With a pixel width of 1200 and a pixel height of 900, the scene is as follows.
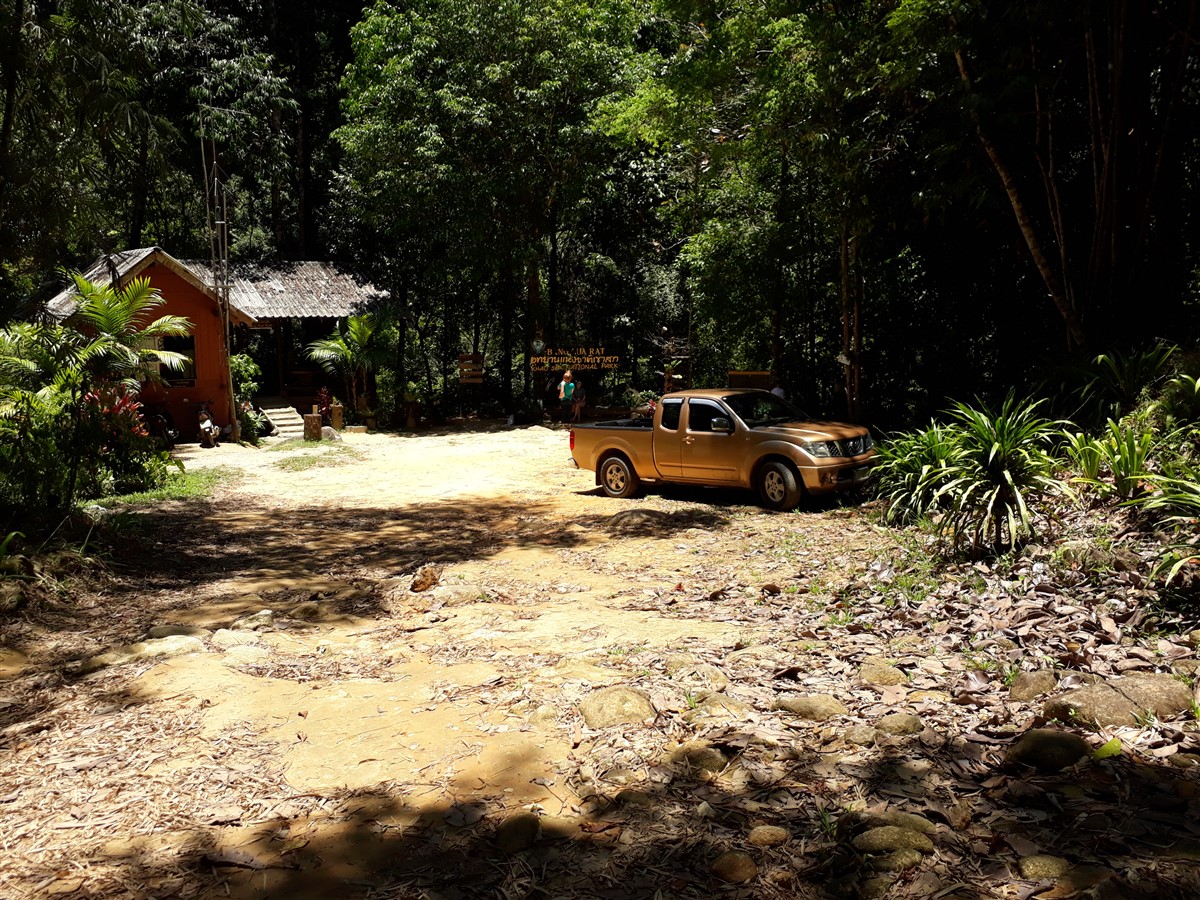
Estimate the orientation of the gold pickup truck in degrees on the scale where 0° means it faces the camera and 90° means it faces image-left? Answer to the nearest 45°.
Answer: approximately 315°

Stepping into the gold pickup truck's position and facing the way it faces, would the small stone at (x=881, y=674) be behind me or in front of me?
in front

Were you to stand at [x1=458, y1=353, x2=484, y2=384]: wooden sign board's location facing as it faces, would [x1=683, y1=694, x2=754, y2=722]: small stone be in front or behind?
in front

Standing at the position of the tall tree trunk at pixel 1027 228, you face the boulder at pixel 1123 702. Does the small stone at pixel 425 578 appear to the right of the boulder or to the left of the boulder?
right

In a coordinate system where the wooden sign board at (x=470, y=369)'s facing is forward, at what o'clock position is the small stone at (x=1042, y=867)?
The small stone is roughly at 12 o'clock from the wooden sign board.

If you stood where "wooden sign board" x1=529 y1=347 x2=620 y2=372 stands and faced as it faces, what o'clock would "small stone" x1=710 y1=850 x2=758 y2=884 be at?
The small stone is roughly at 12 o'clock from the wooden sign board.
